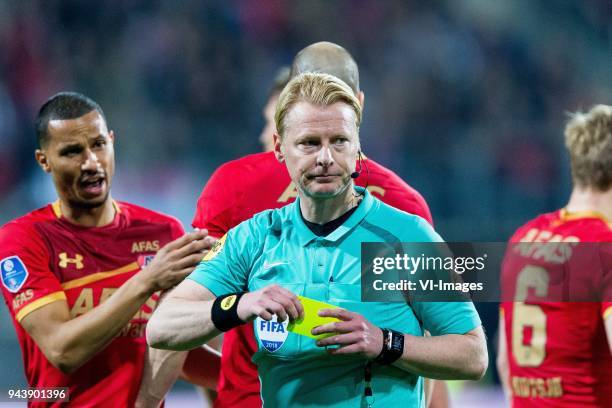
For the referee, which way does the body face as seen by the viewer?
toward the camera

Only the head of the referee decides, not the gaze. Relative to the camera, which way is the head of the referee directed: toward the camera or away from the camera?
toward the camera
